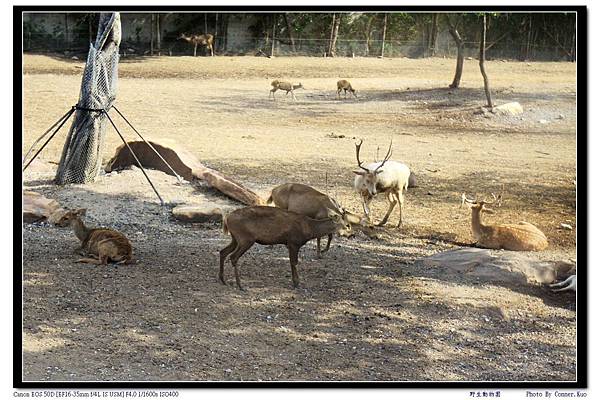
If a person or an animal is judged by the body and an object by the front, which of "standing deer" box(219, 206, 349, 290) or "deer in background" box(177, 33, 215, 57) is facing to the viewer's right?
the standing deer

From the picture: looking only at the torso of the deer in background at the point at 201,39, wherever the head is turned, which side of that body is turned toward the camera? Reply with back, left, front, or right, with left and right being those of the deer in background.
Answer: left

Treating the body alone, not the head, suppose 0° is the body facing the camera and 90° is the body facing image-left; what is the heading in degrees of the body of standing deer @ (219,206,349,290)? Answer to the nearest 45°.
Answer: approximately 270°

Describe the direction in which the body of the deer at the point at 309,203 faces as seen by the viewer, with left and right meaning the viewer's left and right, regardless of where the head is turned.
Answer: facing to the right of the viewer
